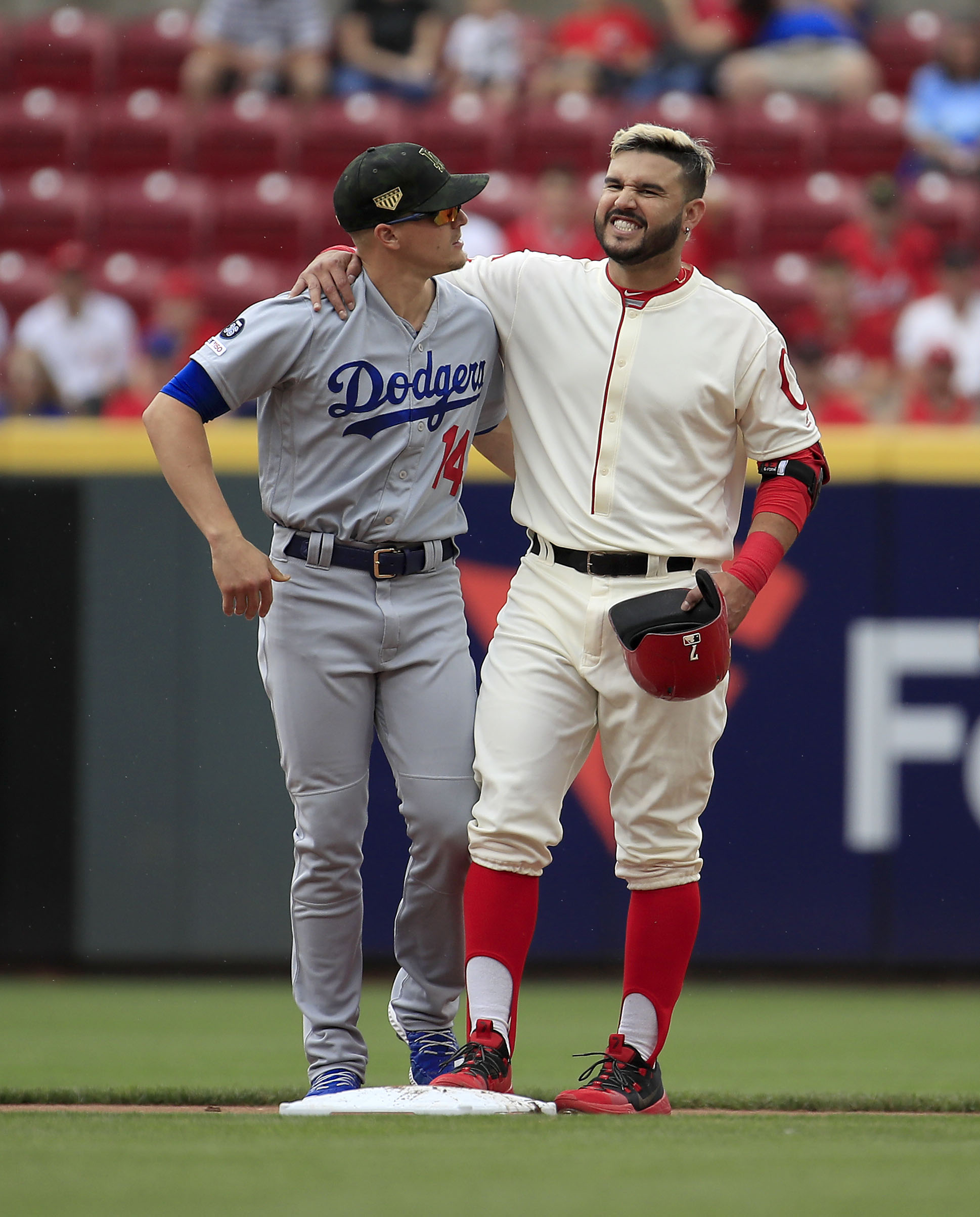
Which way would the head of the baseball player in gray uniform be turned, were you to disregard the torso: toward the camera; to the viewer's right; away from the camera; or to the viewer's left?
to the viewer's right

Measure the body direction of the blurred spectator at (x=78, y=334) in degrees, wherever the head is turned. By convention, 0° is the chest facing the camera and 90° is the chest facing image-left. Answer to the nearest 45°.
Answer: approximately 0°

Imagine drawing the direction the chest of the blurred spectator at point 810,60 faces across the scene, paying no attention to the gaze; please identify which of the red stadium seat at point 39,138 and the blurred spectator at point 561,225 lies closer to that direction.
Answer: the blurred spectator

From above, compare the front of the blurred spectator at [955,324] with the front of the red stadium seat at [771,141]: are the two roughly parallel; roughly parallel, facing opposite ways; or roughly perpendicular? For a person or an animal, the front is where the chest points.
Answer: roughly parallel

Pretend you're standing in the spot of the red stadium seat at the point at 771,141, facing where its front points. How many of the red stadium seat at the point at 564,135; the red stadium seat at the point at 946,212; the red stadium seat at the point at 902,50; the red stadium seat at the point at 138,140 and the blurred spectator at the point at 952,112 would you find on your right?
2

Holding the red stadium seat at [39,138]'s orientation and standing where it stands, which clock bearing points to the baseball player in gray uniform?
The baseball player in gray uniform is roughly at 12 o'clock from the red stadium seat.

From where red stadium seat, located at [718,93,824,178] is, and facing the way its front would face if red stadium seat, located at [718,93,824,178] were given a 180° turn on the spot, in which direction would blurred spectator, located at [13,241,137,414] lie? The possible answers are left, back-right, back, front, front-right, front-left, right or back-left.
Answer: back-left

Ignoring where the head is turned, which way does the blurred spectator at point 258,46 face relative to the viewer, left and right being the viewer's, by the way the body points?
facing the viewer

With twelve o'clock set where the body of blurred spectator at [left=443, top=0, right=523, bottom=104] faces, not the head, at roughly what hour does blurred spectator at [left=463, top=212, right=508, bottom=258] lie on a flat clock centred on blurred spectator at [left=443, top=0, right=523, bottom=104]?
blurred spectator at [left=463, top=212, right=508, bottom=258] is roughly at 12 o'clock from blurred spectator at [left=443, top=0, right=523, bottom=104].

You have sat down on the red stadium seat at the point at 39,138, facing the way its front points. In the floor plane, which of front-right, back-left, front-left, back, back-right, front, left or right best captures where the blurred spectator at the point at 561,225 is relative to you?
front-left

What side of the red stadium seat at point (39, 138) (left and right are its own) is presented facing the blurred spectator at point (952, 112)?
left

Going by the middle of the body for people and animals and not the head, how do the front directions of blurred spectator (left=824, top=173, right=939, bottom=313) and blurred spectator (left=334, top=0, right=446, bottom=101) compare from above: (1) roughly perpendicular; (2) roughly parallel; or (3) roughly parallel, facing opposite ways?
roughly parallel

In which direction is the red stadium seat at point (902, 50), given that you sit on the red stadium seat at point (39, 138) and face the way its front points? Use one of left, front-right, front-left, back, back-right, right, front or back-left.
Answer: left

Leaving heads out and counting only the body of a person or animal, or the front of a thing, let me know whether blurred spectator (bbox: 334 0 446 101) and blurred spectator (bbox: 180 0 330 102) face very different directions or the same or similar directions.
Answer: same or similar directions

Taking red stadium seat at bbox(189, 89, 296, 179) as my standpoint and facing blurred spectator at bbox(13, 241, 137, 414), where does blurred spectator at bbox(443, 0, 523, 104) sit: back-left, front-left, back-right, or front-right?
back-left

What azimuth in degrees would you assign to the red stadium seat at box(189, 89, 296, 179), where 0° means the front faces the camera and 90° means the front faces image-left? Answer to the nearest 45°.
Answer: approximately 0°

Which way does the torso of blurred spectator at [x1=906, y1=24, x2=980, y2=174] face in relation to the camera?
toward the camera
